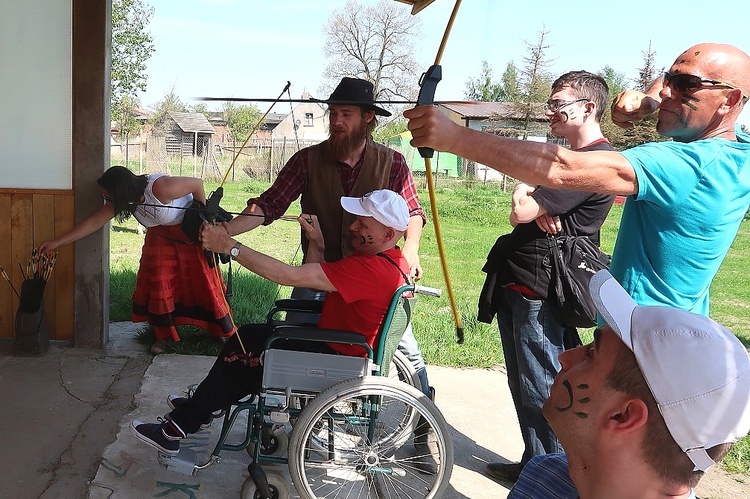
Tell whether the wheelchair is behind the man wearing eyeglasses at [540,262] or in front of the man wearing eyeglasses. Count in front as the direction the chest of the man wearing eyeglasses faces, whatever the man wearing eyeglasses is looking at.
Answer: in front

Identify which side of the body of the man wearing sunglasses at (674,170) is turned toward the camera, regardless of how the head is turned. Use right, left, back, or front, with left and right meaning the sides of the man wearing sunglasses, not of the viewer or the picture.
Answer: left

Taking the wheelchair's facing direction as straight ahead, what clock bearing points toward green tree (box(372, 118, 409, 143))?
The green tree is roughly at 3 o'clock from the wheelchair.

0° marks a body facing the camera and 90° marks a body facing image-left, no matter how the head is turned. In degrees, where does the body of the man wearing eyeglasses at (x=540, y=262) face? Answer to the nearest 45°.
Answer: approximately 90°

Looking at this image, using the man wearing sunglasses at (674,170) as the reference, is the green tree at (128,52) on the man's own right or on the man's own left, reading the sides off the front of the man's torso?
on the man's own right

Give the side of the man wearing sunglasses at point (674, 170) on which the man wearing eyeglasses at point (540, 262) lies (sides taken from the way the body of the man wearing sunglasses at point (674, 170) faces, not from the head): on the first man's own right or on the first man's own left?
on the first man's own right

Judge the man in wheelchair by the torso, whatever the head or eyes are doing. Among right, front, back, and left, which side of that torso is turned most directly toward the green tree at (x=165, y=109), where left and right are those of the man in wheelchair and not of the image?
right

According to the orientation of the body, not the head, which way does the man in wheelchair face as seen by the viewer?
to the viewer's left

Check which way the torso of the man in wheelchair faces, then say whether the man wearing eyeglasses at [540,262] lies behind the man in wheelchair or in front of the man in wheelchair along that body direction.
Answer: behind

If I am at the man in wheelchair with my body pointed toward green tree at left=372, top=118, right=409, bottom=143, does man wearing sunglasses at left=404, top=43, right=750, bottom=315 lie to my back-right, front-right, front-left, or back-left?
back-right

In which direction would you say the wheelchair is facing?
to the viewer's left

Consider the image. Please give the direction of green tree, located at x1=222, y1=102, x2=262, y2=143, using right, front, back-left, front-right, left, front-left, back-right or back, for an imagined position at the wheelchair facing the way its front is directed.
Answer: right
